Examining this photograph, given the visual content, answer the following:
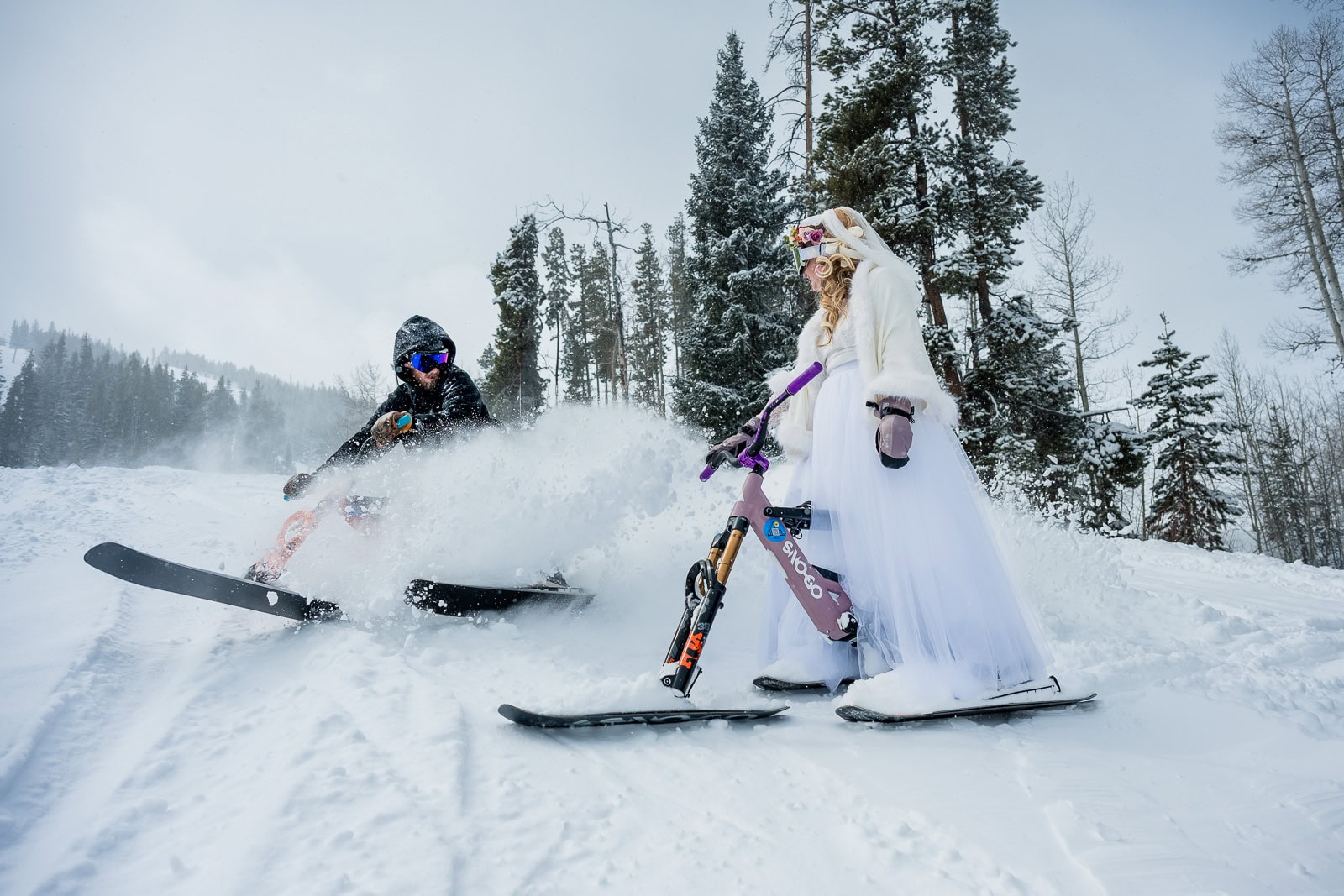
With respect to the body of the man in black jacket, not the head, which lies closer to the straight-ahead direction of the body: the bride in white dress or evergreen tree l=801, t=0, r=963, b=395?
the bride in white dress

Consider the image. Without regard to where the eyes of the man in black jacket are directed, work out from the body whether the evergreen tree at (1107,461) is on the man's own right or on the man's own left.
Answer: on the man's own left

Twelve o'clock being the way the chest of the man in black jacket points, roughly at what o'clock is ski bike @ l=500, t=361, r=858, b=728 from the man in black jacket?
The ski bike is roughly at 11 o'clock from the man in black jacket.

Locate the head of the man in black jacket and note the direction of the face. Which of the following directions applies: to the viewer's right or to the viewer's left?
to the viewer's right

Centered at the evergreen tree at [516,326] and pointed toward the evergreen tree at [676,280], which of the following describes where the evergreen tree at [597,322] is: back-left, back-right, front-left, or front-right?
front-left

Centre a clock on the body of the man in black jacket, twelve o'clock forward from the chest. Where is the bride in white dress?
The bride in white dress is roughly at 9 o'clock from the man in black jacket.

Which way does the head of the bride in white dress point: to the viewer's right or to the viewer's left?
to the viewer's left

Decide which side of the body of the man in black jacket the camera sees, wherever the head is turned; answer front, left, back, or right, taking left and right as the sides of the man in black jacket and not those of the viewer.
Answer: front

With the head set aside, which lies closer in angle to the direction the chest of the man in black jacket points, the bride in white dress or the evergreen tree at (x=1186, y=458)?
the bride in white dress
